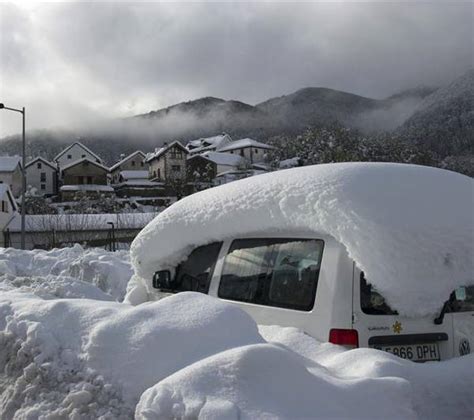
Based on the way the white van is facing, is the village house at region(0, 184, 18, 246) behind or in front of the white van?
in front

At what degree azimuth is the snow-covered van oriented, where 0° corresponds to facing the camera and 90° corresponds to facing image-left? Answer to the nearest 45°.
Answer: approximately 135°

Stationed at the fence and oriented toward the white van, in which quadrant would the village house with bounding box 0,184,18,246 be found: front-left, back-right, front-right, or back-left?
back-right

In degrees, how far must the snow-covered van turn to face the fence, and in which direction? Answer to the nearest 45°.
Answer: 0° — it already faces it

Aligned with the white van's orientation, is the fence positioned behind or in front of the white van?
in front
